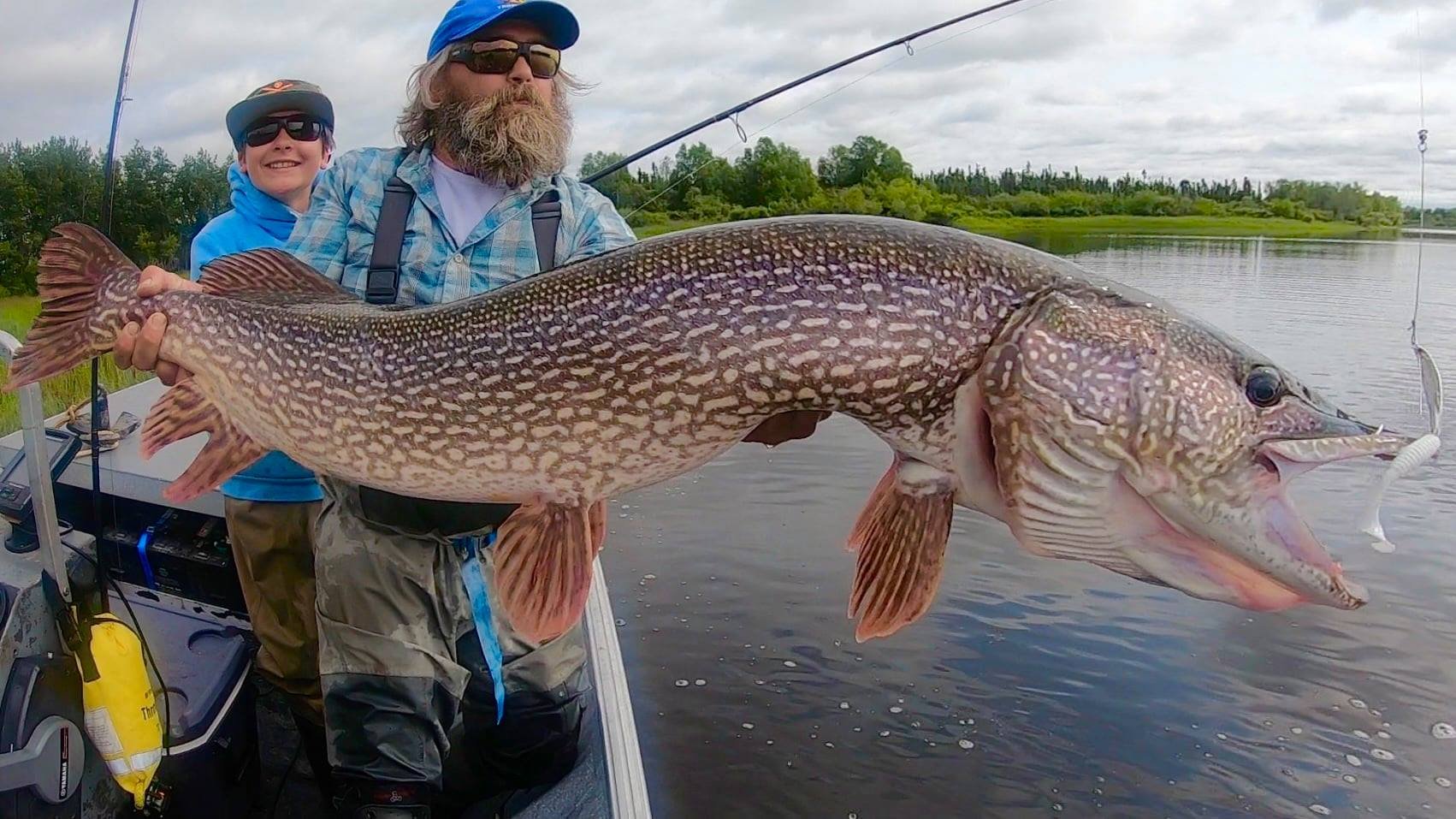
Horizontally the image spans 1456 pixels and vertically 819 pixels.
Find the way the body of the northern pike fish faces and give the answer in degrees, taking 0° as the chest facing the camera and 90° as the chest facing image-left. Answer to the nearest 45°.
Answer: approximately 270°

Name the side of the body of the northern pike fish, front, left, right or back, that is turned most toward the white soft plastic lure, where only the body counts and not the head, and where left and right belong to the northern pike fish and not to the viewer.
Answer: front

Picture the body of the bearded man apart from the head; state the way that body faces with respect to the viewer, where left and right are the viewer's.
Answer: facing the viewer

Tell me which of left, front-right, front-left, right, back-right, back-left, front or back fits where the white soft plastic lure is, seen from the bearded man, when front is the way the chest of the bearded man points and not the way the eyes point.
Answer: front-left
